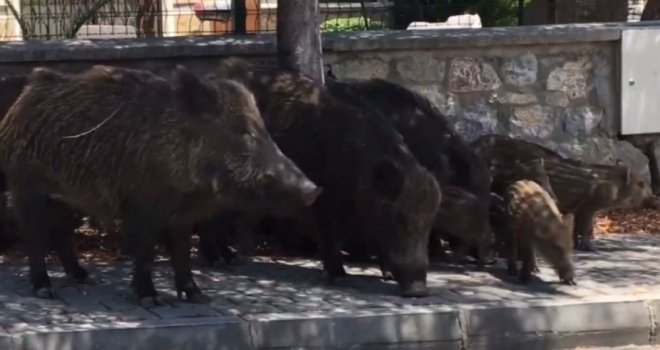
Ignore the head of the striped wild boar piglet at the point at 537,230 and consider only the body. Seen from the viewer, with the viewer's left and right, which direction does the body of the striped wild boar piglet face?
facing the viewer and to the right of the viewer

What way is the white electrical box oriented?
toward the camera

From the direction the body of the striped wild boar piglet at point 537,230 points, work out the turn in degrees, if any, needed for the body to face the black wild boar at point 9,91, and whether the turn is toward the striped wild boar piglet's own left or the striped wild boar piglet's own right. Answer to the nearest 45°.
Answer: approximately 135° to the striped wild boar piglet's own right

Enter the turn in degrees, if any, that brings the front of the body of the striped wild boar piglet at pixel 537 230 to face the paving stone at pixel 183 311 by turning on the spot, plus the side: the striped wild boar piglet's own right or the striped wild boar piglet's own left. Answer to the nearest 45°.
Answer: approximately 90° to the striped wild boar piglet's own right

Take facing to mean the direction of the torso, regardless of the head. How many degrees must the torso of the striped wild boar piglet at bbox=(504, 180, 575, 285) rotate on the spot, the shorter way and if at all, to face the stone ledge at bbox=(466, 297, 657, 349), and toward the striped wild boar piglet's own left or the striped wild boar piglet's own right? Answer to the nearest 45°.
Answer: approximately 45° to the striped wild boar piglet's own right

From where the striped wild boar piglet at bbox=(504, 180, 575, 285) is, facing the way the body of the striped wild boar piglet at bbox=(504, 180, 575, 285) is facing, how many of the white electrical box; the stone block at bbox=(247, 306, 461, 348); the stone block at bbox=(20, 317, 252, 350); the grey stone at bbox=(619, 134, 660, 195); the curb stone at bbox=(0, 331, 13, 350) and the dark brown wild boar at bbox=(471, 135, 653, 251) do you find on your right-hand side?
3

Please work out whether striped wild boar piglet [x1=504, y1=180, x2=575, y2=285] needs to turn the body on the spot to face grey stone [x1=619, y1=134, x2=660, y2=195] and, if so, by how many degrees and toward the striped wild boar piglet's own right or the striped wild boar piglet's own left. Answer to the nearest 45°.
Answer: approximately 135° to the striped wild boar piglet's own left

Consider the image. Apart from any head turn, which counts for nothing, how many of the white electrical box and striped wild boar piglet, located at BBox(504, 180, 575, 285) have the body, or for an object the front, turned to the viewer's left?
0

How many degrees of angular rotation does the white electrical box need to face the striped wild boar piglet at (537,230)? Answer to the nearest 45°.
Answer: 0° — it already faces it

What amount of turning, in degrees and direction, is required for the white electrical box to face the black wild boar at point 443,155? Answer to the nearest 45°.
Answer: approximately 45° to its right

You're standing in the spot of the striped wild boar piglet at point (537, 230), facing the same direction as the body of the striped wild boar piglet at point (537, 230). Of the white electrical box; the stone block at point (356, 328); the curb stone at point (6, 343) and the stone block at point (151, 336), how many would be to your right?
3

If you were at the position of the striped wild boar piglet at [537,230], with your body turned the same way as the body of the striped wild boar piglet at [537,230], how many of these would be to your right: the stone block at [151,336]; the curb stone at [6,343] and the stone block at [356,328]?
3

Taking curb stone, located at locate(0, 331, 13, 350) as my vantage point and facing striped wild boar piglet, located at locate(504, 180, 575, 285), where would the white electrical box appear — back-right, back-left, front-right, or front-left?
front-left

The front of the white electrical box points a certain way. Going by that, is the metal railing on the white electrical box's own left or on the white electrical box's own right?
on the white electrical box's own right

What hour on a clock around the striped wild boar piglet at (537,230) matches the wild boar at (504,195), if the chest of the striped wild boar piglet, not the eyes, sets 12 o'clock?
The wild boar is roughly at 7 o'clock from the striped wild boar piglet.

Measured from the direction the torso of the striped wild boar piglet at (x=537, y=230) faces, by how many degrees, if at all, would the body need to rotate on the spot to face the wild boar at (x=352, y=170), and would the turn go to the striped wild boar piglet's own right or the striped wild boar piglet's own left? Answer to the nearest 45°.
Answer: approximately 135° to the striped wild boar piglet's own right
